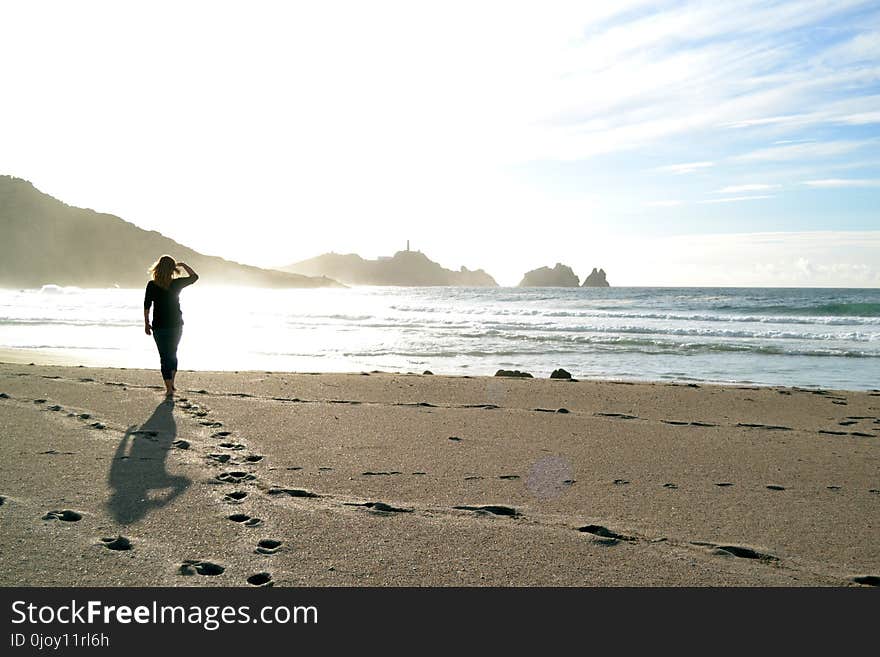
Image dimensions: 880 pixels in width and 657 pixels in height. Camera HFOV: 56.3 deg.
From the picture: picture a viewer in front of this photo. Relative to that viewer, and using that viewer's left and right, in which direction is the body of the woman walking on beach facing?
facing away from the viewer

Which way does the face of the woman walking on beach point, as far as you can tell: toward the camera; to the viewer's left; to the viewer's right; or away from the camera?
away from the camera

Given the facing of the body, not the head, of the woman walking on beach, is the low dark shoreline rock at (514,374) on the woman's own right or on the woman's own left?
on the woman's own right
